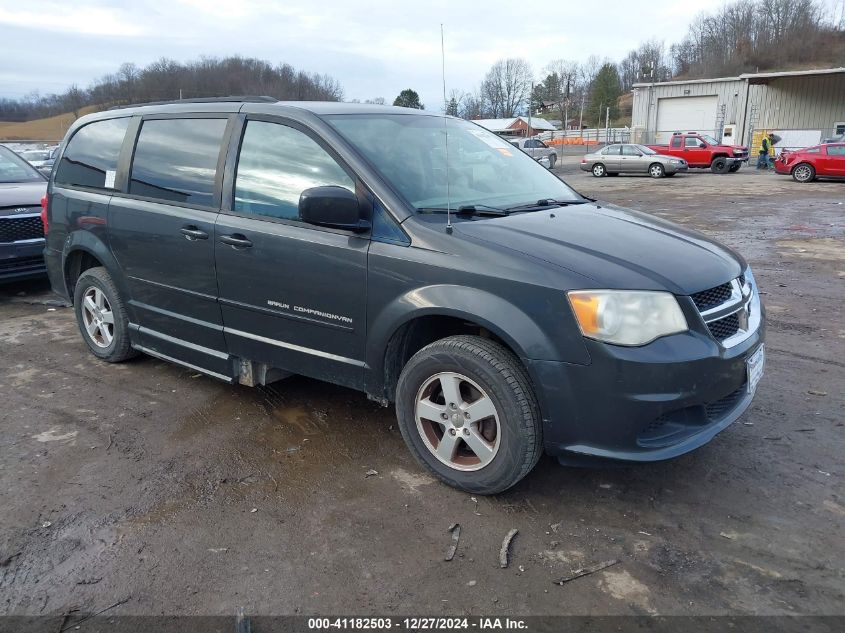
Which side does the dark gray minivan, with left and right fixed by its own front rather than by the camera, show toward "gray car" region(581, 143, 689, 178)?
left

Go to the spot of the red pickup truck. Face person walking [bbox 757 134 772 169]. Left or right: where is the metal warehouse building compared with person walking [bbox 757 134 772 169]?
left

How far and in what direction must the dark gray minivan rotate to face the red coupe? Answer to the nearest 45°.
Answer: approximately 90° to its left

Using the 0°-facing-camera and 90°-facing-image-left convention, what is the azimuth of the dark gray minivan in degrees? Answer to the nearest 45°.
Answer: approximately 315°

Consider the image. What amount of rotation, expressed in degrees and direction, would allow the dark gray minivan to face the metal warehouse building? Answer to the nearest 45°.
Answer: approximately 90° to its left

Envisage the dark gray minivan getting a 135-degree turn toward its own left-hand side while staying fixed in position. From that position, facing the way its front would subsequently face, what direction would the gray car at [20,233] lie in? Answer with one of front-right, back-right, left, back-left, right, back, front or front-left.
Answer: front-left

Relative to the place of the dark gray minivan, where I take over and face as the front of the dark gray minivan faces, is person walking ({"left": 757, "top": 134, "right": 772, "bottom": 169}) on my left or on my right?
on my left

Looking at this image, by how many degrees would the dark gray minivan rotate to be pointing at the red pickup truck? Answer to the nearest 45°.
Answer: approximately 90° to its left
